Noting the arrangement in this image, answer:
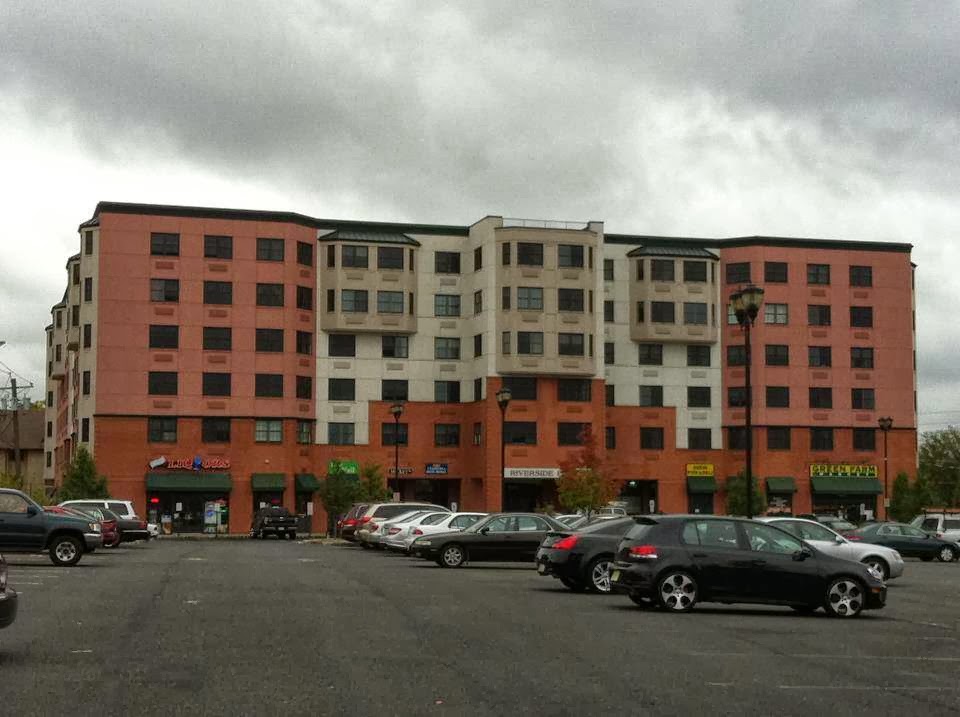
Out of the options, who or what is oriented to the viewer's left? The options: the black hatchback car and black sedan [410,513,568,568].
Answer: the black sedan

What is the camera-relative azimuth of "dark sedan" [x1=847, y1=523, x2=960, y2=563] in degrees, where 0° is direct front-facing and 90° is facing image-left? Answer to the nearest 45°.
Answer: approximately 270°

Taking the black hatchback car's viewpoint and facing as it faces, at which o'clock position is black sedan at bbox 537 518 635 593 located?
The black sedan is roughly at 8 o'clock from the black hatchback car.

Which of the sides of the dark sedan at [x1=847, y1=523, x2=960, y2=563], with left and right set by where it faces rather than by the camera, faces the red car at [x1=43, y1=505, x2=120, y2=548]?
back

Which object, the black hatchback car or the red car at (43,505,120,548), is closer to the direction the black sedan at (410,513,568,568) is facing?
the red car

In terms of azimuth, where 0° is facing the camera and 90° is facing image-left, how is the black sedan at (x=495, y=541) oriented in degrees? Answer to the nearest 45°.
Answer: approximately 90°

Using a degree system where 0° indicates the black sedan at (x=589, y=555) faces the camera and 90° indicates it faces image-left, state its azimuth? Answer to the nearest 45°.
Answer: approximately 225°

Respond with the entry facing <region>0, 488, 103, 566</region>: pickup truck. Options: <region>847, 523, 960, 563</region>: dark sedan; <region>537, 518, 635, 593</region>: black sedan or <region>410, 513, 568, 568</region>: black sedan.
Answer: <region>410, 513, 568, 568</region>: black sedan

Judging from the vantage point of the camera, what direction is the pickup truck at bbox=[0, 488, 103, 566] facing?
facing to the right of the viewer

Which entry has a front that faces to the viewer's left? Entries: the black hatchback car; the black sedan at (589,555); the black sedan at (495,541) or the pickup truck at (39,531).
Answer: the black sedan at (495,541)

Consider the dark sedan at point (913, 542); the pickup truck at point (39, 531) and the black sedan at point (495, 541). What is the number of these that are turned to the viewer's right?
2

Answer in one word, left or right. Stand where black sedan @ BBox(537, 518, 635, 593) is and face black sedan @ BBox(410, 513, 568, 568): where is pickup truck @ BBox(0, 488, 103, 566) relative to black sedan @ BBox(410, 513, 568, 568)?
left

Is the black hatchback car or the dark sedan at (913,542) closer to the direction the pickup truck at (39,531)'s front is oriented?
the dark sedan

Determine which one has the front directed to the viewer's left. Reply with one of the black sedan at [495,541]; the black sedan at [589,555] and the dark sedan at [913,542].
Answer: the black sedan at [495,541]

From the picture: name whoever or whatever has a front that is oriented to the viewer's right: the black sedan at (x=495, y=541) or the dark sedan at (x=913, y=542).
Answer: the dark sedan at (x=913, y=542)
